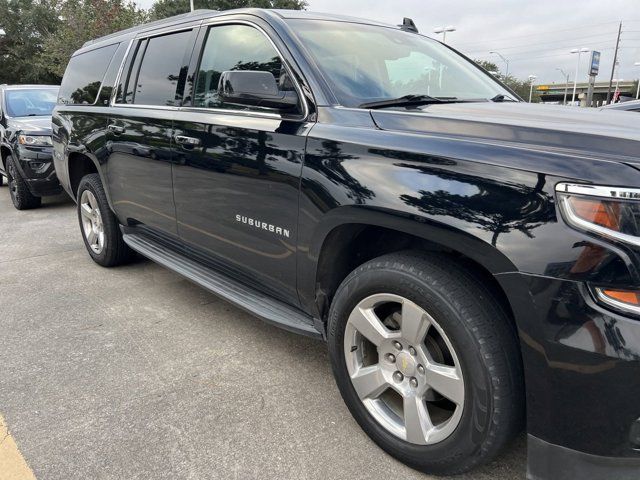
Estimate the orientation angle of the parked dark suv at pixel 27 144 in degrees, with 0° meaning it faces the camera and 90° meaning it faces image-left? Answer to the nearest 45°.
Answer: approximately 315°

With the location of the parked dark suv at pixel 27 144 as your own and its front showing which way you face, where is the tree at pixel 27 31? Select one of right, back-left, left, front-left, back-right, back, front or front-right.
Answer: back-left

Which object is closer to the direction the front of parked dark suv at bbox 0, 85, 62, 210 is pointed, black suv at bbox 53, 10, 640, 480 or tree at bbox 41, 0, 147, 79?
the black suv

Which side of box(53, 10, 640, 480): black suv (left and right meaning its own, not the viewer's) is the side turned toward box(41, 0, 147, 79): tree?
back

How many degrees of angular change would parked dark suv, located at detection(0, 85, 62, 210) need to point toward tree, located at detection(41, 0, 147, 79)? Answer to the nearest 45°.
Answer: approximately 135° to its left

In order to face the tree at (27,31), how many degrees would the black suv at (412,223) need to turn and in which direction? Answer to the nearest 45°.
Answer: approximately 180°

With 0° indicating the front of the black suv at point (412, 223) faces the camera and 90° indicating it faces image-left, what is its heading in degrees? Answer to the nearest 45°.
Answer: approximately 315°

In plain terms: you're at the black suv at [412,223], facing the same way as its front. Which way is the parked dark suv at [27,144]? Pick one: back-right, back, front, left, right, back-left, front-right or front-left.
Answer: back

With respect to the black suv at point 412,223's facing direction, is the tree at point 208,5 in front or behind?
behind
